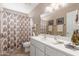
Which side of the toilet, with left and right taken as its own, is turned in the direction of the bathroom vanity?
left

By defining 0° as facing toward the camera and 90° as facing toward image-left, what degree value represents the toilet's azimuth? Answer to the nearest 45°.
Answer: approximately 45°

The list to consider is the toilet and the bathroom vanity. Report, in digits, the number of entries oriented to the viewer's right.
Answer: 0

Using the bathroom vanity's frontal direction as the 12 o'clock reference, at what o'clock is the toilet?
The toilet is roughly at 2 o'clock from the bathroom vanity.

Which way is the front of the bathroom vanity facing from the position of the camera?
facing the viewer and to the left of the viewer
